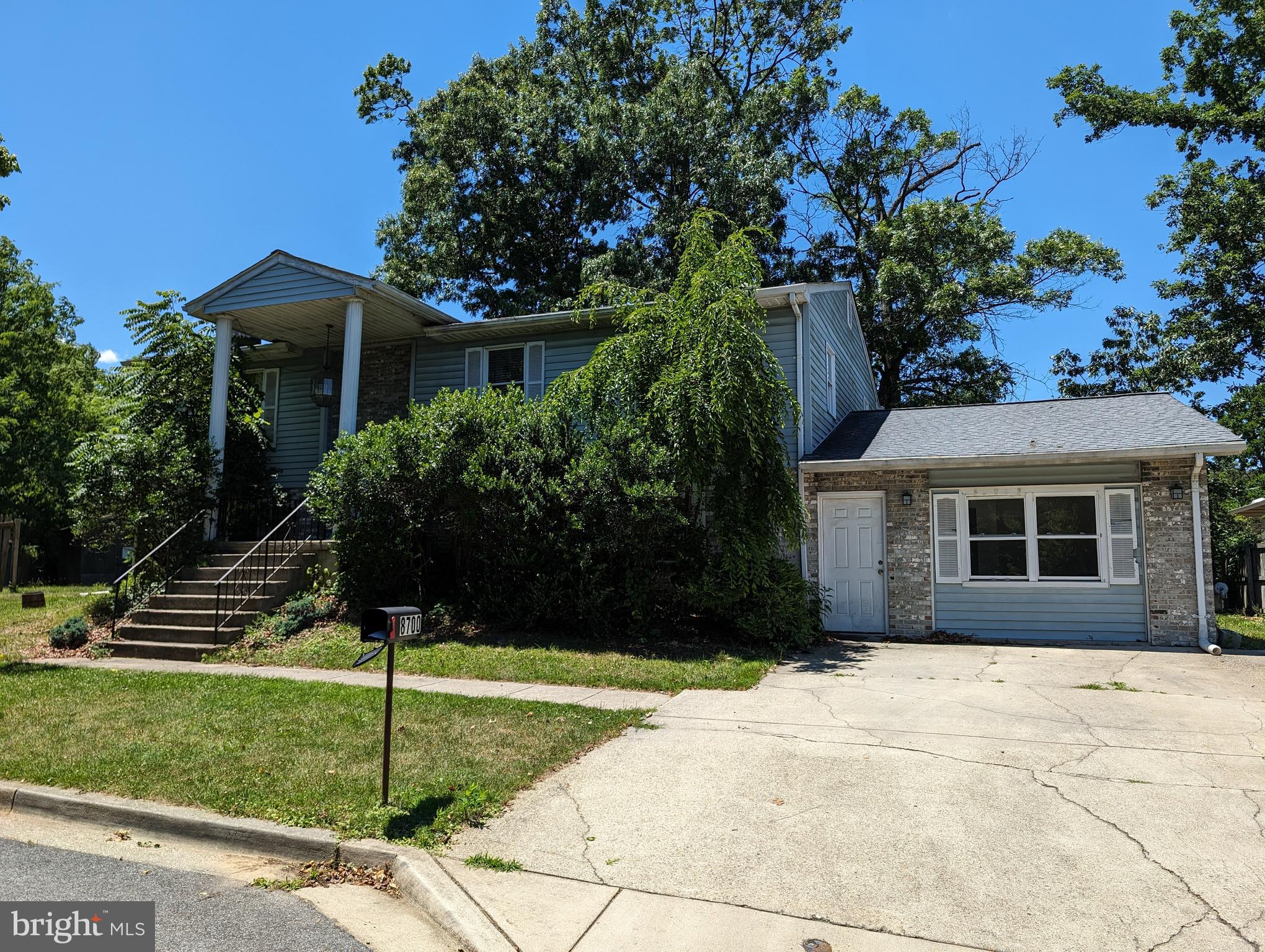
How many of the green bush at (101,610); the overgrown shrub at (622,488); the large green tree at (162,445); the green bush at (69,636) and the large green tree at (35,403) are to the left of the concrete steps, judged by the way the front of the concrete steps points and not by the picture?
1

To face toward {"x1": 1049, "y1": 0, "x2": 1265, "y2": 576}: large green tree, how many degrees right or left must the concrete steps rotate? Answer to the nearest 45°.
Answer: approximately 135° to its left

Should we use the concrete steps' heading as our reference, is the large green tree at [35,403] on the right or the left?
on its right

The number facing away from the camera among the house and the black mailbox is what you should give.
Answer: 0

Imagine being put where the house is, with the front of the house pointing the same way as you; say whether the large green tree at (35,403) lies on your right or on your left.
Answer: on your right

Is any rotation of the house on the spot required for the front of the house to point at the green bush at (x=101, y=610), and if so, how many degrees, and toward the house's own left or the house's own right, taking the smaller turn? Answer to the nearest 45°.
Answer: approximately 90° to the house's own right

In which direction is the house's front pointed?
toward the camera

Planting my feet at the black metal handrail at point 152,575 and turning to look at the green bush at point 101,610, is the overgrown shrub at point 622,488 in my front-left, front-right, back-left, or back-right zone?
back-left

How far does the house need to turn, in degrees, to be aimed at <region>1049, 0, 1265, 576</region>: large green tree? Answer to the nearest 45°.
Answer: approximately 135° to its left

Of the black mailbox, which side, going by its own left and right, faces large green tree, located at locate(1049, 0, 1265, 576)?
back

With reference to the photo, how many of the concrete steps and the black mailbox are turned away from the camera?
0

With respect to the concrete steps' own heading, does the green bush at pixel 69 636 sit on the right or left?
on its right
